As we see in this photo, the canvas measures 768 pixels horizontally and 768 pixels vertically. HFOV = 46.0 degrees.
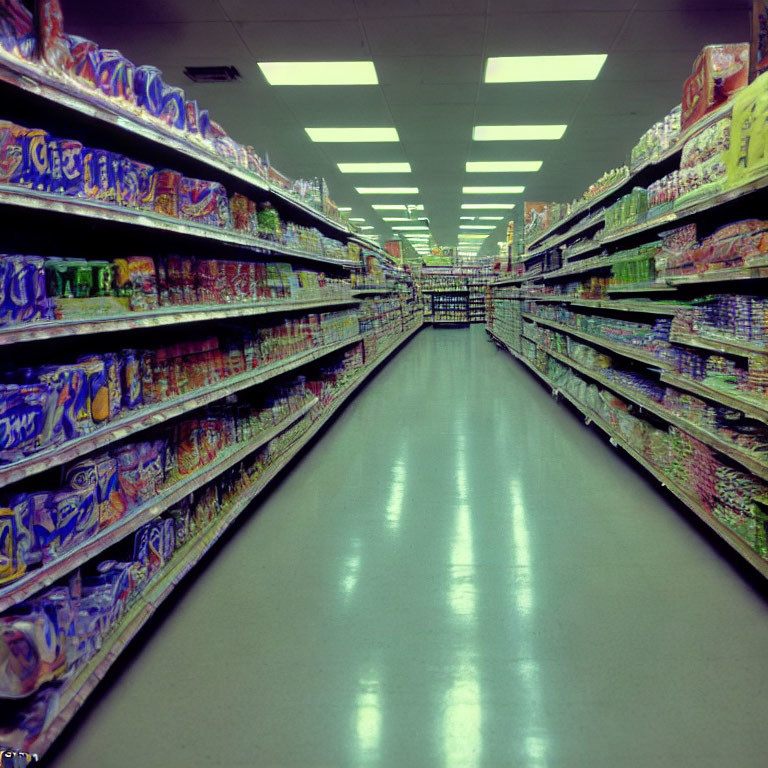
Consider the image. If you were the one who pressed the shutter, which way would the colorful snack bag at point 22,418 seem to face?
facing the viewer and to the right of the viewer

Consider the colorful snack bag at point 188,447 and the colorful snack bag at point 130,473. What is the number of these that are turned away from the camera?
0

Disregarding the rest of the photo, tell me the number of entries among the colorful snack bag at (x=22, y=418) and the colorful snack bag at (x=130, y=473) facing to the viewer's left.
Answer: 0

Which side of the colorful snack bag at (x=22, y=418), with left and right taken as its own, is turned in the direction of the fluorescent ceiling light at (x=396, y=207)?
left

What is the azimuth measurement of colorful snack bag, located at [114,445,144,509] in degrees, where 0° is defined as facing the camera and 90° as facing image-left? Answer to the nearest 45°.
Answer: approximately 315°

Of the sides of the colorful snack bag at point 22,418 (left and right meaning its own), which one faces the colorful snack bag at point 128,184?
left

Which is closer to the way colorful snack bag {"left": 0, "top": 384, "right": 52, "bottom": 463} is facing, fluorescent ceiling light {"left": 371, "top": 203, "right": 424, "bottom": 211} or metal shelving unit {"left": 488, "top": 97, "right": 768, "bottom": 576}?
the metal shelving unit

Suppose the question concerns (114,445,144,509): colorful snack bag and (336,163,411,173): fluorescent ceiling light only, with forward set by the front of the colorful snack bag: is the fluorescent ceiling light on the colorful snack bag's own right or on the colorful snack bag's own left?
on the colorful snack bag's own left
